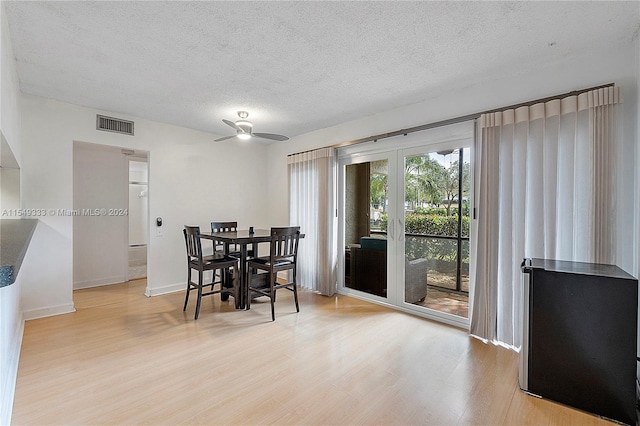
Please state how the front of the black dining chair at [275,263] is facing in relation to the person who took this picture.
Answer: facing away from the viewer and to the left of the viewer

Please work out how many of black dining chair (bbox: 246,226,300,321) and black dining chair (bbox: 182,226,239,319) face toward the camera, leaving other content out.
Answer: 0

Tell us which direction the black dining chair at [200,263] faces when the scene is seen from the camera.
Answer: facing away from the viewer and to the right of the viewer

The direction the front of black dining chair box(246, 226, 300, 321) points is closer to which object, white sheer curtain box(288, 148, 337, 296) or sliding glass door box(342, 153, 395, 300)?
the white sheer curtain

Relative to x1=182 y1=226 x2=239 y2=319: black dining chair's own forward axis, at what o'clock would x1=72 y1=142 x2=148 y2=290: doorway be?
The doorway is roughly at 9 o'clock from the black dining chair.

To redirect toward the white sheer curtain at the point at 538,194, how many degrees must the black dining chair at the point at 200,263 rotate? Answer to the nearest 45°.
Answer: approximately 90° to its right

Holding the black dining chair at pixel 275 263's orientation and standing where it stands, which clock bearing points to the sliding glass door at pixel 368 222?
The sliding glass door is roughly at 4 o'clock from the black dining chair.

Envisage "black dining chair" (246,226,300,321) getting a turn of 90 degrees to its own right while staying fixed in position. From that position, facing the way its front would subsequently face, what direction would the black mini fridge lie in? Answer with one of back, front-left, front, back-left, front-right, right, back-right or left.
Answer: right

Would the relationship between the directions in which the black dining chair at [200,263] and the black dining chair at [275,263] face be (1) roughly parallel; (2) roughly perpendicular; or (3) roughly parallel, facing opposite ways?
roughly perpendicular

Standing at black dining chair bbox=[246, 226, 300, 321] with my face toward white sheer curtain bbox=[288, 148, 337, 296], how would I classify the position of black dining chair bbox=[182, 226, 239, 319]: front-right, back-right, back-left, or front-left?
back-left
